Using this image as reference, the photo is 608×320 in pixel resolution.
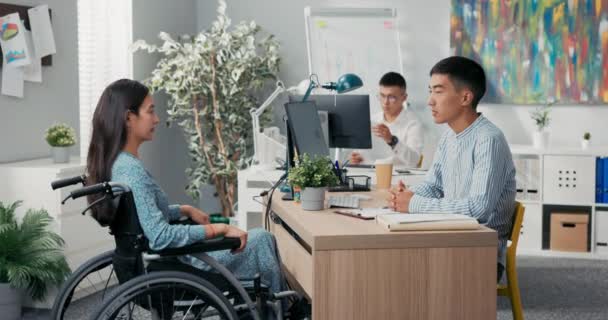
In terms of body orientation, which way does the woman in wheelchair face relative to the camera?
to the viewer's right

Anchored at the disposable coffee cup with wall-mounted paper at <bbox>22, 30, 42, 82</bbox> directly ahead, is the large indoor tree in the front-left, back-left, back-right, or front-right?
front-right

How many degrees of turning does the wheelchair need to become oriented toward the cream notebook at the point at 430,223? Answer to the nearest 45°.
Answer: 0° — it already faces it

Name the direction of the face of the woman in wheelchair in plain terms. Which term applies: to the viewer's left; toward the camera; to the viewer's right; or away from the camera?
to the viewer's right

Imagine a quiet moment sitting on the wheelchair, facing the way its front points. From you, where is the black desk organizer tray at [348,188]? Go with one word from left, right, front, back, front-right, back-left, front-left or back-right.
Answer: front-left

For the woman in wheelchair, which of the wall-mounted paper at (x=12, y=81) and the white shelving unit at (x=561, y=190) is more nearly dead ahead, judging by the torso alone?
the white shelving unit

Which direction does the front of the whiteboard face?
toward the camera

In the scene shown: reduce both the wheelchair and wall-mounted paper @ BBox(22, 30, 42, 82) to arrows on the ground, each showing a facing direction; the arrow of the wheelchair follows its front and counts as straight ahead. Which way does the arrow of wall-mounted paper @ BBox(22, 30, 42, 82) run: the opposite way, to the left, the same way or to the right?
to the right

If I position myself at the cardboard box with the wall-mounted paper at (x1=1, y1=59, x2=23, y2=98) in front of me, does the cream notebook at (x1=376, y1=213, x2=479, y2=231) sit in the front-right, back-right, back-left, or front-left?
front-left

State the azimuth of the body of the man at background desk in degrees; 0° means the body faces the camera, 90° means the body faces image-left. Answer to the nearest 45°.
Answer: approximately 45°

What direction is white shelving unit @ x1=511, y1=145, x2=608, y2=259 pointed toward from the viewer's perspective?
toward the camera

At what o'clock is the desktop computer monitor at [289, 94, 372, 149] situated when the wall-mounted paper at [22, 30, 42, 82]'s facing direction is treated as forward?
The desktop computer monitor is roughly at 10 o'clock from the wall-mounted paper.

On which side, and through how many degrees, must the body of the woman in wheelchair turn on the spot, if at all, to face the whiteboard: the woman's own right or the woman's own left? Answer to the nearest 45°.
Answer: approximately 45° to the woman's own left

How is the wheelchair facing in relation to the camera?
to the viewer's right

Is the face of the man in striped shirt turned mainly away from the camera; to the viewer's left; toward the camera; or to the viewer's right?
to the viewer's left
